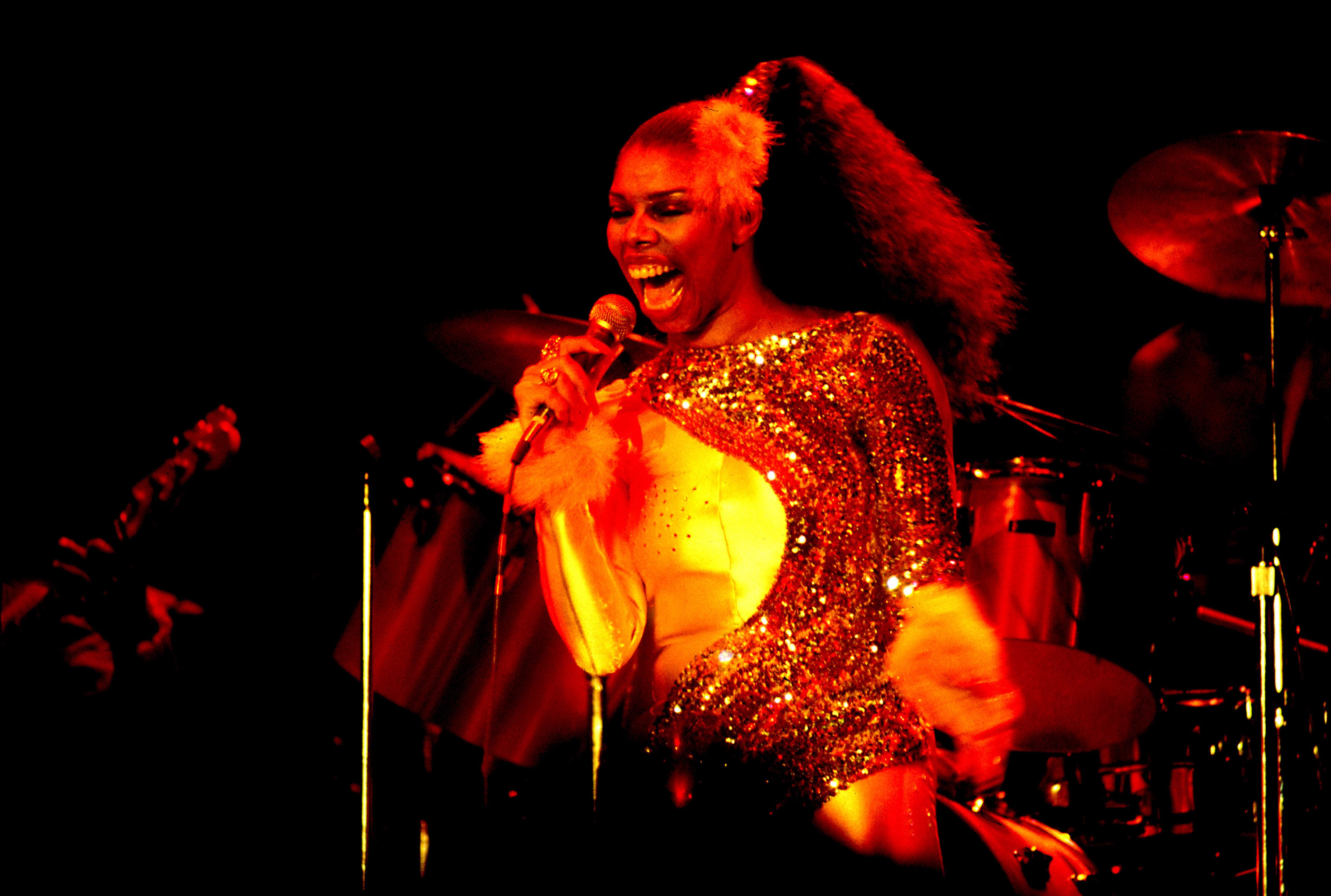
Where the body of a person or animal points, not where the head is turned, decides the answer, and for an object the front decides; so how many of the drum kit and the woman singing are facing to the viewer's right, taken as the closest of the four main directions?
0

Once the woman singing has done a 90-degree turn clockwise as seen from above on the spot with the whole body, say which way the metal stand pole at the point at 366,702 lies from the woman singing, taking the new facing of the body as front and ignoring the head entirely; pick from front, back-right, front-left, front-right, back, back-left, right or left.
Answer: front

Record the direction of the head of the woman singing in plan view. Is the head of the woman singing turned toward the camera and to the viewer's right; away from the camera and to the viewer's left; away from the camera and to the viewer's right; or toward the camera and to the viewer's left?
toward the camera and to the viewer's left

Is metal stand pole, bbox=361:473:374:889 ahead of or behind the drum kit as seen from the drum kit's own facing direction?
ahead

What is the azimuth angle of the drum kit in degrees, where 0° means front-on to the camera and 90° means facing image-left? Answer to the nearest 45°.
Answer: approximately 45°

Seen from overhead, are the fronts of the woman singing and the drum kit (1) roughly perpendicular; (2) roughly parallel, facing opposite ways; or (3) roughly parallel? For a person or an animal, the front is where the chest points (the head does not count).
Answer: roughly parallel

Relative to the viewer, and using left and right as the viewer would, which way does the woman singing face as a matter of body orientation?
facing the viewer and to the left of the viewer

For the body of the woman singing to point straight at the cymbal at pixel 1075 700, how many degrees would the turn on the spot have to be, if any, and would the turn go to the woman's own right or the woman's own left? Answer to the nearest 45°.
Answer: approximately 180°
